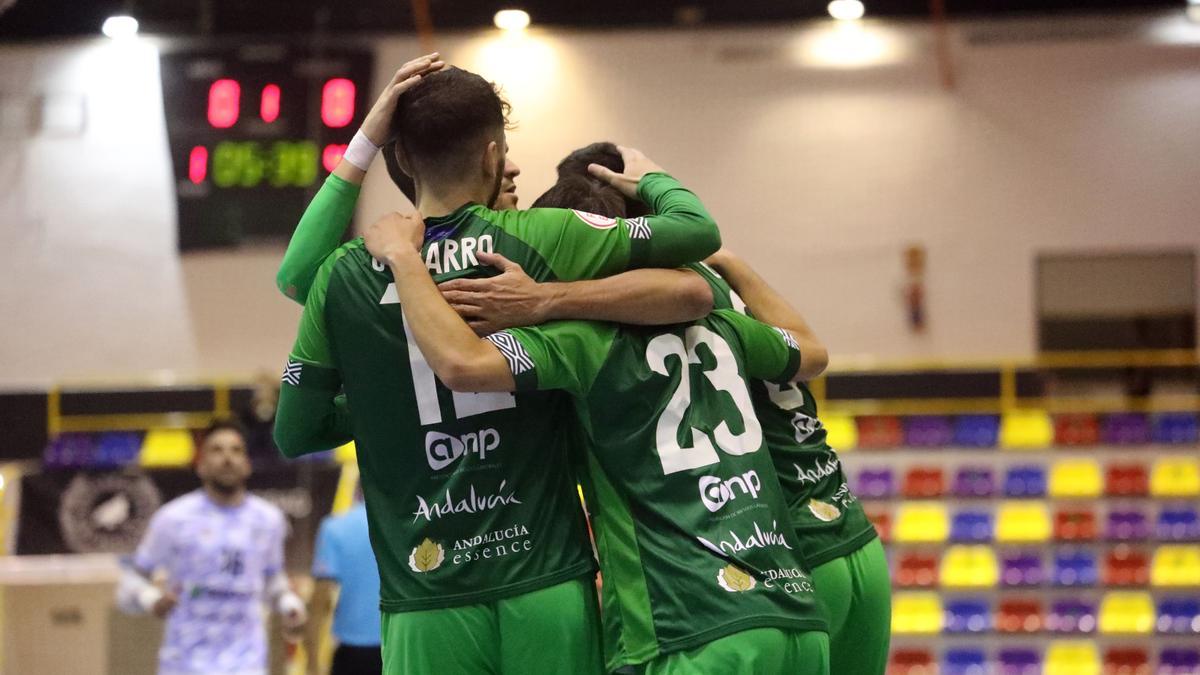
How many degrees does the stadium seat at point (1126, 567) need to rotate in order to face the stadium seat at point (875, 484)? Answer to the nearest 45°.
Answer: approximately 90° to its right

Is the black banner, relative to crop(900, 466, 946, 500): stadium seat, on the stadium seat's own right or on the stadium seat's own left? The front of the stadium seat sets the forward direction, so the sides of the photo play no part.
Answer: on the stadium seat's own right

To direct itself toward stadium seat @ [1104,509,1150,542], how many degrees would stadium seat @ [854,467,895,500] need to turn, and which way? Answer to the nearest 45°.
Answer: approximately 90° to its left

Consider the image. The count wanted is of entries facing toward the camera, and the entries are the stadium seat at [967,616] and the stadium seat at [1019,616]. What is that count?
2

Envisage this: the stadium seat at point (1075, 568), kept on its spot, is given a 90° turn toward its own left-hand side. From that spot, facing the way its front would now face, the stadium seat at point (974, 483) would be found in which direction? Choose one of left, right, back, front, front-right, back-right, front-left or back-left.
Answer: back

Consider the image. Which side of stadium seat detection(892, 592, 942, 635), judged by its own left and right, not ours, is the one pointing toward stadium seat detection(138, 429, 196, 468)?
right

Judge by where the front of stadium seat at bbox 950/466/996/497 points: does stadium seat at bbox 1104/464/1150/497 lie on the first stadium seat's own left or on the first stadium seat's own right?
on the first stadium seat's own left

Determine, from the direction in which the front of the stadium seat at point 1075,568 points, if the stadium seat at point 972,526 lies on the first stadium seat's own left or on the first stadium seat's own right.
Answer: on the first stadium seat's own right
